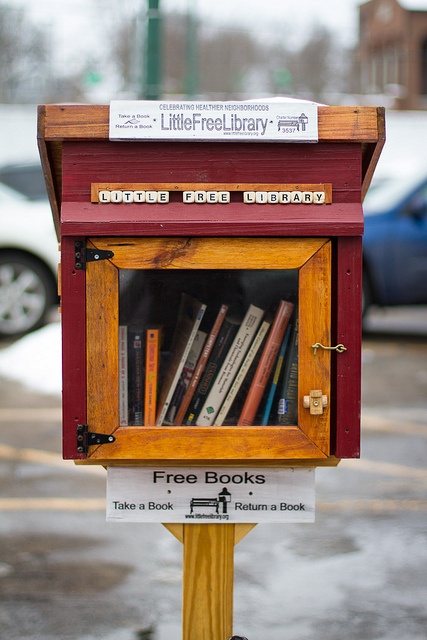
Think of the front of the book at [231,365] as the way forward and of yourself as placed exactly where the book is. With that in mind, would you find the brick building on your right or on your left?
on your left

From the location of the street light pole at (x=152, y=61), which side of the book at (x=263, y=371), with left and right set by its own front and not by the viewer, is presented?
left

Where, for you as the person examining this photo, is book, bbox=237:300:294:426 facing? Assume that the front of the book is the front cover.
facing to the right of the viewer

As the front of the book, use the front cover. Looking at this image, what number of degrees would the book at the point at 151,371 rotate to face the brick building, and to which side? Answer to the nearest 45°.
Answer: approximately 90° to its left

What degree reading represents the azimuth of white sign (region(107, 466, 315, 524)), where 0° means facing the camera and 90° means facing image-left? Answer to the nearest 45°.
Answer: approximately 0°

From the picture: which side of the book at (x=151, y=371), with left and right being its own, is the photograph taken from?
right

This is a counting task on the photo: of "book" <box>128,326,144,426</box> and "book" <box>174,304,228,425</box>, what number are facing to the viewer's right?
2

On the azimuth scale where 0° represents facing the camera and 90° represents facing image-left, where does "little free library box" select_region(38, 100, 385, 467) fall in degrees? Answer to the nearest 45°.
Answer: approximately 0°

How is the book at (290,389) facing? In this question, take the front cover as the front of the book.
to the viewer's right

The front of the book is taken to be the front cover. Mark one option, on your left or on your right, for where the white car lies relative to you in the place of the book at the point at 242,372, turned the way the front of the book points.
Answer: on your left
